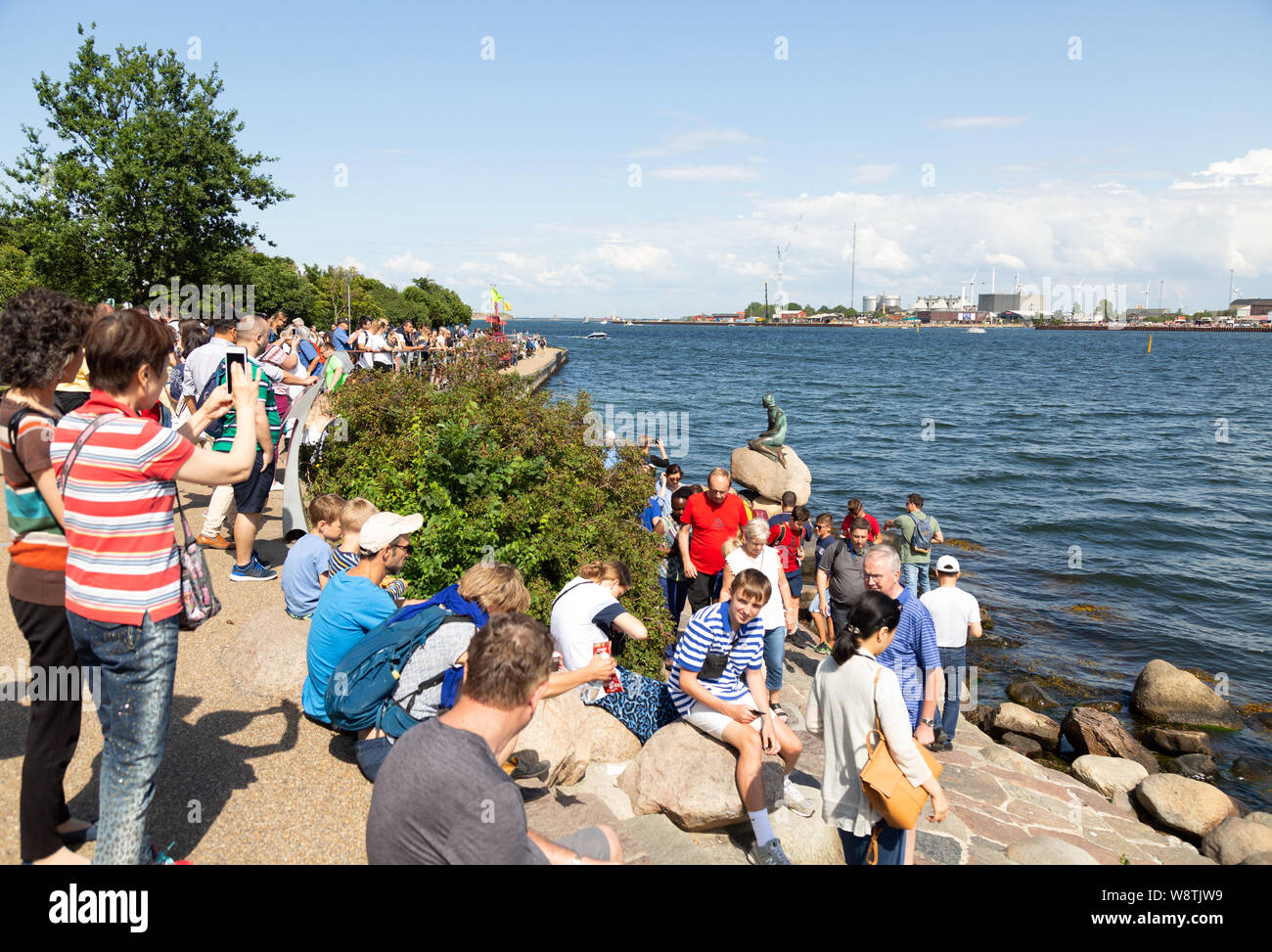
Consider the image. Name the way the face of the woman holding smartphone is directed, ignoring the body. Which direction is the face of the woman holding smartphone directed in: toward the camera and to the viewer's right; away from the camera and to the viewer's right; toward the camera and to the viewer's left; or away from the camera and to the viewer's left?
away from the camera and to the viewer's right

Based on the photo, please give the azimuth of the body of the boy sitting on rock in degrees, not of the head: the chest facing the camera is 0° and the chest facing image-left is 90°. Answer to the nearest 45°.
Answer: approximately 315°

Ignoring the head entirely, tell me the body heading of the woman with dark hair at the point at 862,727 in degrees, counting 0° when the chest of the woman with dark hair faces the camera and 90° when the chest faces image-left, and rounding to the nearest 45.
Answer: approximately 225°

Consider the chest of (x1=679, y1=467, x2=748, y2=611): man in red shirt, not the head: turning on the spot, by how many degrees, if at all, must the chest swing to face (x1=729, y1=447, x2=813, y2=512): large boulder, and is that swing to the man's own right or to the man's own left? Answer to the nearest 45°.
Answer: approximately 180°

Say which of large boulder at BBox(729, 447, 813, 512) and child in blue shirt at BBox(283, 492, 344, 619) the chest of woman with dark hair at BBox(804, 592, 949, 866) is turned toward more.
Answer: the large boulder
